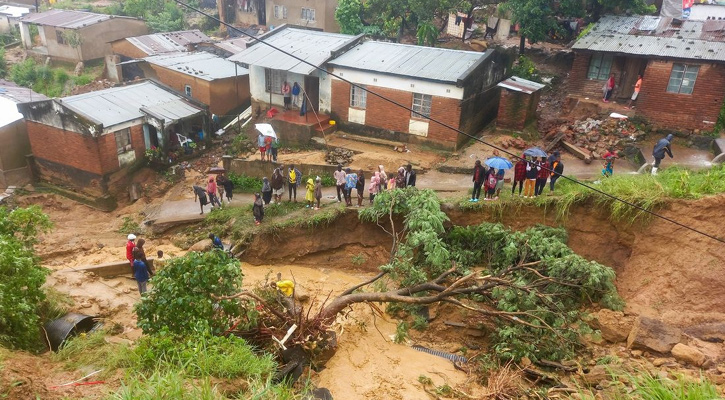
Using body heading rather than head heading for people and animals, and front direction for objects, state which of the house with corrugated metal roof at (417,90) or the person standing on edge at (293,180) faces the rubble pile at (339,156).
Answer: the house with corrugated metal roof

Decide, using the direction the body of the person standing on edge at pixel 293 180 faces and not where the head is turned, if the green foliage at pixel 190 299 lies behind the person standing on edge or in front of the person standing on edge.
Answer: in front

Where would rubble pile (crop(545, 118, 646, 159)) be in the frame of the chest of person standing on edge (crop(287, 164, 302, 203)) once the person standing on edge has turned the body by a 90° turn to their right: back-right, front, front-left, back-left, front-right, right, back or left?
back

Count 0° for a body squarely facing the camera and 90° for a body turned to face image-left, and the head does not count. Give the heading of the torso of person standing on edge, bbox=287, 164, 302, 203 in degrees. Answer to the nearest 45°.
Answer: approximately 0°

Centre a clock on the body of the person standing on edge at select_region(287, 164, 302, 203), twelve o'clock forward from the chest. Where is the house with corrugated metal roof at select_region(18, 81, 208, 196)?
The house with corrugated metal roof is roughly at 4 o'clock from the person standing on edge.

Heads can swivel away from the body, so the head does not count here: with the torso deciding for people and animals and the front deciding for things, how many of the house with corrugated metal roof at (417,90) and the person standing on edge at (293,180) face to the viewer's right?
0

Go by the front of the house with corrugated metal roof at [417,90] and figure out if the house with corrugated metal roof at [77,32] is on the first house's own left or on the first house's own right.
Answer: on the first house's own right

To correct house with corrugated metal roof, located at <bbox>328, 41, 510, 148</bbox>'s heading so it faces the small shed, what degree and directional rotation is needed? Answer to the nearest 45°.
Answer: approximately 135° to its left

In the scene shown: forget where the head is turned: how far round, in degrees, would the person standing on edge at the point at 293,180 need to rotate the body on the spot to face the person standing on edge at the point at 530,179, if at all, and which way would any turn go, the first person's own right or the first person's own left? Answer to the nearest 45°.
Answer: approximately 45° to the first person's own left

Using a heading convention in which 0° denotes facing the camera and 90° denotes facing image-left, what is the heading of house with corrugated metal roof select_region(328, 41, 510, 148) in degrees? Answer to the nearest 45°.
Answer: approximately 45°

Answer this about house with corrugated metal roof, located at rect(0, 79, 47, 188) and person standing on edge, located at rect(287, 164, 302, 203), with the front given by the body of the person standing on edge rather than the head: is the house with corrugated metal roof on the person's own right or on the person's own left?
on the person's own right

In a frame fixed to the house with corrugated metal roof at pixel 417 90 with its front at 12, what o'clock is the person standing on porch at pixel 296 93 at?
The person standing on porch is roughly at 2 o'clock from the house with corrugated metal roof.

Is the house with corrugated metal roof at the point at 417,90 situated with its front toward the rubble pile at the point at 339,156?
yes

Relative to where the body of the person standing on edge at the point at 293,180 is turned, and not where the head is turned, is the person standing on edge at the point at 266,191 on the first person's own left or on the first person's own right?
on the first person's own right
